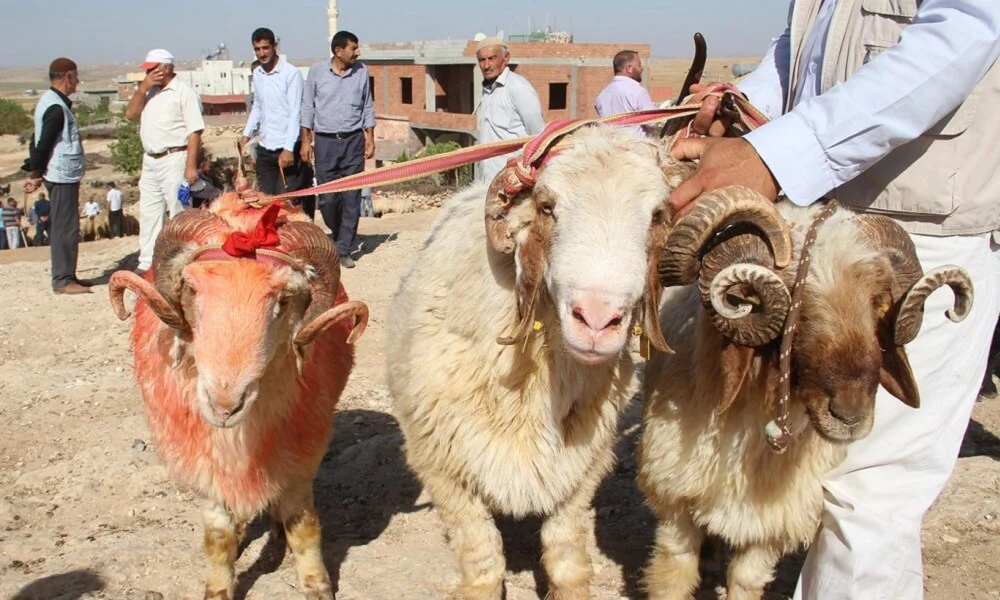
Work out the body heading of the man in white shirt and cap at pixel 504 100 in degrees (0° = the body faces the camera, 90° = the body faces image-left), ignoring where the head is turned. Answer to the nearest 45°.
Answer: approximately 45°

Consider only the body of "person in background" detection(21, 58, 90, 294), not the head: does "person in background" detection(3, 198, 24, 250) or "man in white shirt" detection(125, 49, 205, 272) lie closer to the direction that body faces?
the man in white shirt

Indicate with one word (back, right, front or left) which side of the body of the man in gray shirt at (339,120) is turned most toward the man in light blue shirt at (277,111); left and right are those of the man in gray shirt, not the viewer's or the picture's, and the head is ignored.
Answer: right

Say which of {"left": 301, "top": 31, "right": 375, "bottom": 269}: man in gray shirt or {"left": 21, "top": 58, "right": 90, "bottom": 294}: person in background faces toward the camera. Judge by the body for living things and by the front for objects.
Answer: the man in gray shirt

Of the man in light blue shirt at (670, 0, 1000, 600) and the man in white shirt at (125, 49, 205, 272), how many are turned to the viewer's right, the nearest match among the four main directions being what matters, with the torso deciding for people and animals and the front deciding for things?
0

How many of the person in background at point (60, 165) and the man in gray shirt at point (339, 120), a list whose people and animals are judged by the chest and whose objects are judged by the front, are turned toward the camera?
1

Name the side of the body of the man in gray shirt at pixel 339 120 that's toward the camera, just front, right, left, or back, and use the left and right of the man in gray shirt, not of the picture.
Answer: front

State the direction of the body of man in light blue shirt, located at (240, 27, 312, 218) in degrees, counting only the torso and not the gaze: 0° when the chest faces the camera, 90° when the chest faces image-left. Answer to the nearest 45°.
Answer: approximately 45°

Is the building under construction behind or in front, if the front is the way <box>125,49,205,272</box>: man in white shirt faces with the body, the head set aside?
behind

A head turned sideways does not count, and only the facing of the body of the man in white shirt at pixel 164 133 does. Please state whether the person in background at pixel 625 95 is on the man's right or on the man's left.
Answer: on the man's left

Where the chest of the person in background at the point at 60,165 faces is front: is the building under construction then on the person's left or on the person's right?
on the person's left
